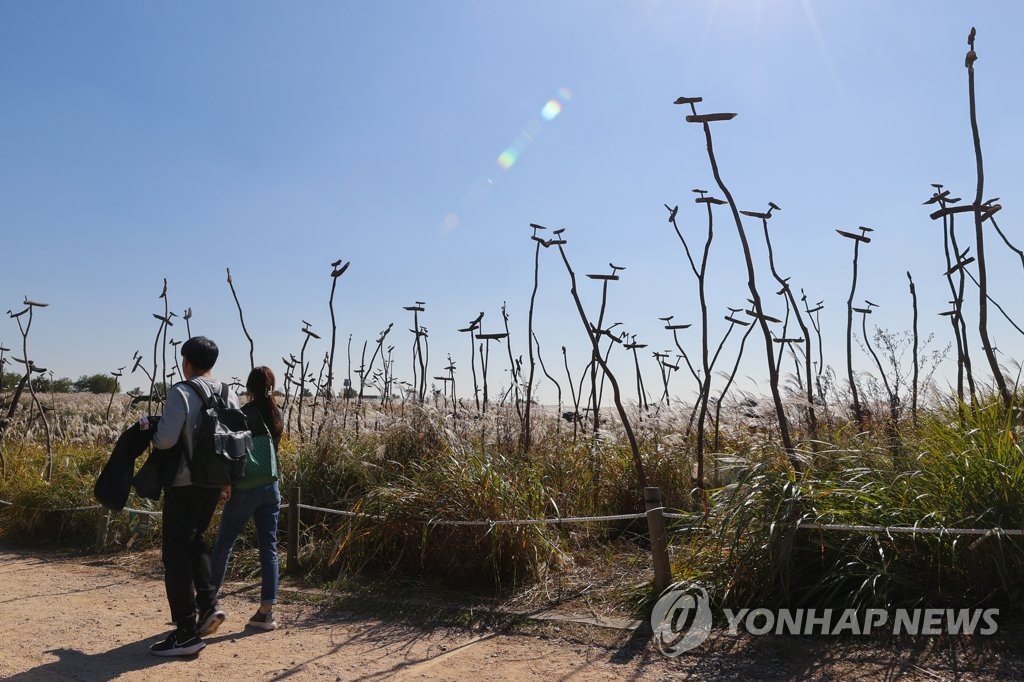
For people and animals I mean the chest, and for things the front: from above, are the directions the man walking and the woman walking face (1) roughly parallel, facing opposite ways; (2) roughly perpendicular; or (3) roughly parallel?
roughly parallel

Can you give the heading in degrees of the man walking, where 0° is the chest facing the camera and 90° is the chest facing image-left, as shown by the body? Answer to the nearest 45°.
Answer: approximately 135°

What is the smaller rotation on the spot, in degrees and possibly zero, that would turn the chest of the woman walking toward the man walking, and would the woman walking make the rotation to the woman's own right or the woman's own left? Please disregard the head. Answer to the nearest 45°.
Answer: approximately 90° to the woman's own left

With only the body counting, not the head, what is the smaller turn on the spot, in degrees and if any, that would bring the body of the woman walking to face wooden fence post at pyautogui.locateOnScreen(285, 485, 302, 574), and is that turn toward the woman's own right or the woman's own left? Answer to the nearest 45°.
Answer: approximately 45° to the woman's own right

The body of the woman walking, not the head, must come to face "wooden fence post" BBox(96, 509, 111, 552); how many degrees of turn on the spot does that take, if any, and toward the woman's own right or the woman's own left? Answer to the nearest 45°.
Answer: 0° — they already face it

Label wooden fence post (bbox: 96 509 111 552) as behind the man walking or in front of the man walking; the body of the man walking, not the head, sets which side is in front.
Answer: in front

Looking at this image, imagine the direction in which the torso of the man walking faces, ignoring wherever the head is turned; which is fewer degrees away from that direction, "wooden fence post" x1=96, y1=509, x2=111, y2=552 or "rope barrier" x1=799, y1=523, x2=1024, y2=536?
the wooden fence post

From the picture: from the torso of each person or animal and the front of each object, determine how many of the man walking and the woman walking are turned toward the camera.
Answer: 0

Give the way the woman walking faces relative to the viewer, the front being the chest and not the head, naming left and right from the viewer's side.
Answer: facing away from the viewer and to the left of the viewer
